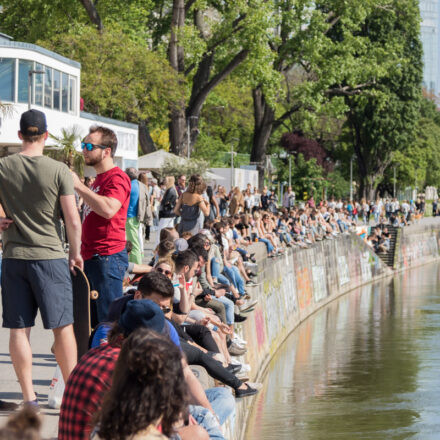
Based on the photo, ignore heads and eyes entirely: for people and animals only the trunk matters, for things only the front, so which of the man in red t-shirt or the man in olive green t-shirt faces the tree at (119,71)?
the man in olive green t-shirt

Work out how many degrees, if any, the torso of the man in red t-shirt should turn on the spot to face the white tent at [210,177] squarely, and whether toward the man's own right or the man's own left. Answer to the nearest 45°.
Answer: approximately 90° to the man's own right

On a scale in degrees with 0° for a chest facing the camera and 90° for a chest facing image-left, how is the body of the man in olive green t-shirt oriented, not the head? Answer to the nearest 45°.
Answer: approximately 180°

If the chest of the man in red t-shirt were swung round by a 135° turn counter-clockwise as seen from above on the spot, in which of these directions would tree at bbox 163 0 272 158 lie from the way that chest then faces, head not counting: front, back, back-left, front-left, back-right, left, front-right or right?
back-left

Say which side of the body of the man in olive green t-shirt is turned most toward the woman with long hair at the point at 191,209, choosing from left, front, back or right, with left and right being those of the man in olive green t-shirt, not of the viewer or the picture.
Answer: front

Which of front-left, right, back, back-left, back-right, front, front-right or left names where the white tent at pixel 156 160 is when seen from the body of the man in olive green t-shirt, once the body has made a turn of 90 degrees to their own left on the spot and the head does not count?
right

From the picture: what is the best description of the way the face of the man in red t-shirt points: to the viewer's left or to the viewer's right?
to the viewer's left

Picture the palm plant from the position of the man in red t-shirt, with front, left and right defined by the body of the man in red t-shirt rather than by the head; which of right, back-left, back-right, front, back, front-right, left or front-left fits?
right

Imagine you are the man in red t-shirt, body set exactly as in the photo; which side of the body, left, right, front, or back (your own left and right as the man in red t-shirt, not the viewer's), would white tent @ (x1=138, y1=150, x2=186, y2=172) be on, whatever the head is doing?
right

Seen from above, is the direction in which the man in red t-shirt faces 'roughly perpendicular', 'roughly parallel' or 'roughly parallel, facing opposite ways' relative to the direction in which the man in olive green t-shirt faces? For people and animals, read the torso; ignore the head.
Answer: roughly perpendicular

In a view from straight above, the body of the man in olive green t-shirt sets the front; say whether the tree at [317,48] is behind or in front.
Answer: in front

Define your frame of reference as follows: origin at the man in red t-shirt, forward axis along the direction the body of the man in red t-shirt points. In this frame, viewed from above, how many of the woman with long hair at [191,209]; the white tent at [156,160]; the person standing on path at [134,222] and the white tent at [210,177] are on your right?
4

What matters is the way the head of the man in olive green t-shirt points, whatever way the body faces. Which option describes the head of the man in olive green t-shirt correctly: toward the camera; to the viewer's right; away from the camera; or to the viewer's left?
away from the camera

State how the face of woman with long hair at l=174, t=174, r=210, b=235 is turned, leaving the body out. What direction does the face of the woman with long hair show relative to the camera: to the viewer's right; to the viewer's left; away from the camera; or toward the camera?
away from the camera

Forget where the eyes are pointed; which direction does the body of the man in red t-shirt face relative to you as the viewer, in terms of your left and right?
facing to the left of the viewer

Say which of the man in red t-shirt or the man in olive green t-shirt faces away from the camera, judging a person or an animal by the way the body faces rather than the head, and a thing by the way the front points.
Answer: the man in olive green t-shirt

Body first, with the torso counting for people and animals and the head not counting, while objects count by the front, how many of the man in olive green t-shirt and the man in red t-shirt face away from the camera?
1

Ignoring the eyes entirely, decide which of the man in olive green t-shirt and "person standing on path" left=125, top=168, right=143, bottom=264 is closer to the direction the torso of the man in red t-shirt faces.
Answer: the man in olive green t-shirt
